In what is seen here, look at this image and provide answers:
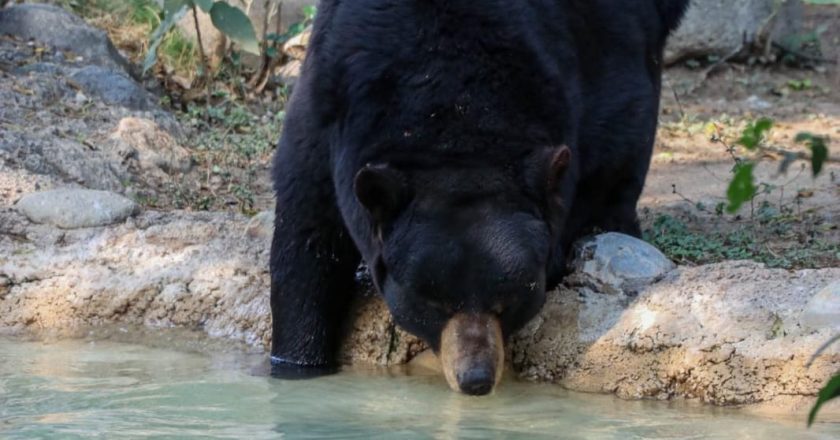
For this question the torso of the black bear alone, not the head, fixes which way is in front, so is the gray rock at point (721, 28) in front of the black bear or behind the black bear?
behind

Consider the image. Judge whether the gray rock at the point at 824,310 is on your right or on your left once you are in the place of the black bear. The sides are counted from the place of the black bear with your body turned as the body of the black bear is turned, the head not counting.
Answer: on your left

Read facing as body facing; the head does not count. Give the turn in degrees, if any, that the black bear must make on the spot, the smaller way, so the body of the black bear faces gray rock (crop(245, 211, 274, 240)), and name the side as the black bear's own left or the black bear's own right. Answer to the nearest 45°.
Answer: approximately 135° to the black bear's own right

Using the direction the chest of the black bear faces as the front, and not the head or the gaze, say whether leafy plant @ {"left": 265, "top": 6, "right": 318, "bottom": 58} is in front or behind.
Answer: behind

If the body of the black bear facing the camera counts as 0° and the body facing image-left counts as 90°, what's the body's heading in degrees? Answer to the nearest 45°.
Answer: approximately 0°

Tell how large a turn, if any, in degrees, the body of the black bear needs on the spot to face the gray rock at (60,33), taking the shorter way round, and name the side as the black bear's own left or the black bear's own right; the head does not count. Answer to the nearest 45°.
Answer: approximately 135° to the black bear's own right

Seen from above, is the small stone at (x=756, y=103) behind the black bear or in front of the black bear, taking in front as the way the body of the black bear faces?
behind
